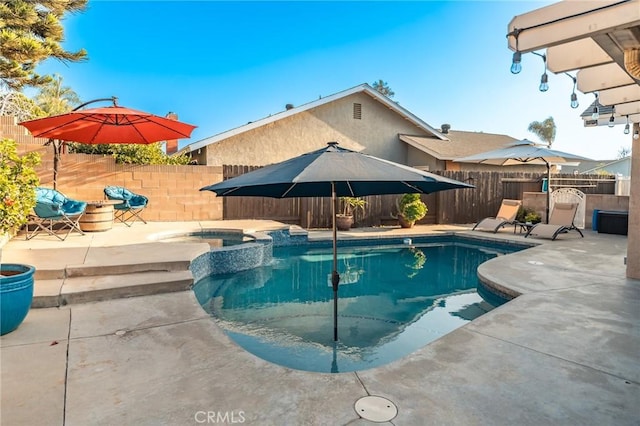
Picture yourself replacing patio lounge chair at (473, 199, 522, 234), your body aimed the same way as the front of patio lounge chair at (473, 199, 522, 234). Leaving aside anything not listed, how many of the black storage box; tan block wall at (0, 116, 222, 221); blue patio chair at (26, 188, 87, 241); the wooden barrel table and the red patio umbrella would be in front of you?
4

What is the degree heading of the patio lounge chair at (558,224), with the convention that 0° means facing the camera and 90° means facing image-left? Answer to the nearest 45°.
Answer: approximately 45°

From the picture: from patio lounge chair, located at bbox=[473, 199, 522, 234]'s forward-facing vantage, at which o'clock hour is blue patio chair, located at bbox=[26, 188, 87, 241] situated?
The blue patio chair is roughly at 12 o'clock from the patio lounge chair.

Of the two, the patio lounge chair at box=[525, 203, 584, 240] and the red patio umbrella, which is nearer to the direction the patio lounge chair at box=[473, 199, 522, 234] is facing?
the red patio umbrella

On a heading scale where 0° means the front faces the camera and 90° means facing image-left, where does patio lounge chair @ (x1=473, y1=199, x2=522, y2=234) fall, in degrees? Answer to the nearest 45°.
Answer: approximately 45°

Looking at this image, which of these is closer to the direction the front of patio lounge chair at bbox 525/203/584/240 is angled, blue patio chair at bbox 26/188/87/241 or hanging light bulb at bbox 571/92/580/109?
the blue patio chair

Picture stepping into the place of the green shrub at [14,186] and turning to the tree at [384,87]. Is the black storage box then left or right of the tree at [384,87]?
right

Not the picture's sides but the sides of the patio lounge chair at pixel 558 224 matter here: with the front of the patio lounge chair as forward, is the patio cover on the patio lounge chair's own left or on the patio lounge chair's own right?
on the patio lounge chair's own left

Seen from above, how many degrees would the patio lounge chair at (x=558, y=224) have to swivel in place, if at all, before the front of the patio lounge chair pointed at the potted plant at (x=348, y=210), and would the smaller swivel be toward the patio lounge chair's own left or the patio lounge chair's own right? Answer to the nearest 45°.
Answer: approximately 45° to the patio lounge chair's own right
